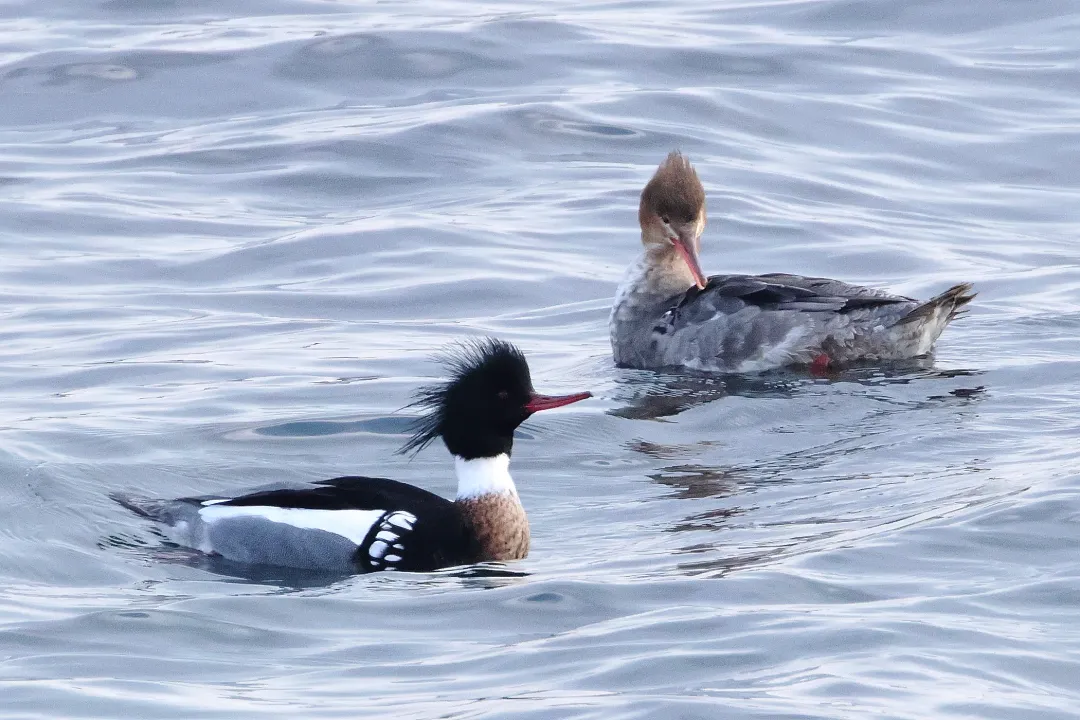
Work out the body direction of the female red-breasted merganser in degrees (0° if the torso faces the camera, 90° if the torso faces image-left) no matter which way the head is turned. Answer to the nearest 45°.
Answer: approximately 90°

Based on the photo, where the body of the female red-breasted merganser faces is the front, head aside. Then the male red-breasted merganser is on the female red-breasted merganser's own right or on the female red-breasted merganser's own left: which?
on the female red-breasted merganser's own left

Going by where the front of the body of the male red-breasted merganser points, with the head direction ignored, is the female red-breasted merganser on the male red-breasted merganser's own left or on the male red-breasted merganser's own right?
on the male red-breasted merganser's own left

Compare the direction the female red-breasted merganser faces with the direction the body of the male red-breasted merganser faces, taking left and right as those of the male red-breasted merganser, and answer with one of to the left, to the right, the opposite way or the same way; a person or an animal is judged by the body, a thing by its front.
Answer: the opposite way

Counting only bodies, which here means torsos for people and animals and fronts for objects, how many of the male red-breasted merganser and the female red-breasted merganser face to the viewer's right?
1

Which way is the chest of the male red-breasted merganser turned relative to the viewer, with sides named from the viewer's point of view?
facing to the right of the viewer
